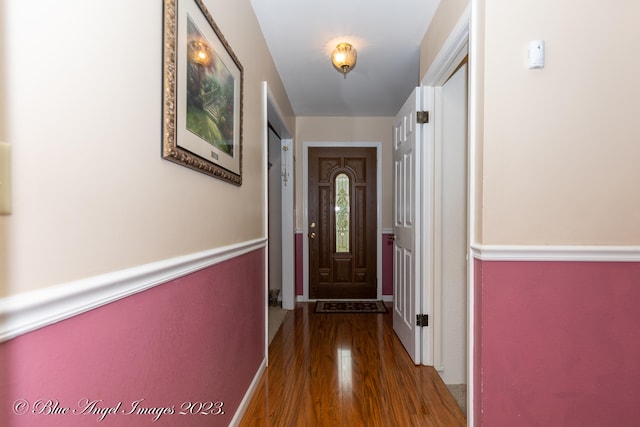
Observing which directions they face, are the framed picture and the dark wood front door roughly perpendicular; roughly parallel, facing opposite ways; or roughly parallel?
roughly perpendicular

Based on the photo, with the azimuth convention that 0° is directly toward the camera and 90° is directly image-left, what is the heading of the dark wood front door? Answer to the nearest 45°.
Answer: approximately 0°

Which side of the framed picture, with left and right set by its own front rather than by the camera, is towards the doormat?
left

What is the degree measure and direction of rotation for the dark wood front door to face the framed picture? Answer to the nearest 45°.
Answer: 0° — it already faces it

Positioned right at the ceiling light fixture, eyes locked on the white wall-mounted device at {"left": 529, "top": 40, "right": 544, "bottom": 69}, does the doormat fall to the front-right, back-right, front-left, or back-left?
back-left

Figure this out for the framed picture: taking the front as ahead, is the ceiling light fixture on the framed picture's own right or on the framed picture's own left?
on the framed picture's own left

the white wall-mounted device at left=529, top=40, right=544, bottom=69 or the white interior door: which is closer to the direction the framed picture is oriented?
the white wall-mounted device

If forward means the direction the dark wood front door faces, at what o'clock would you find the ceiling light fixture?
The ceiling light fixture is roughly at 12 o'clock from the dark wood front door.

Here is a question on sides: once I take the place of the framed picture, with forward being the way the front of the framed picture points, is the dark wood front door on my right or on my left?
on my left
